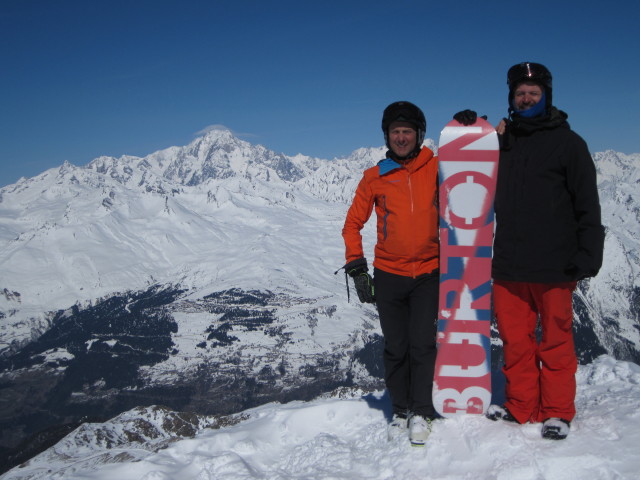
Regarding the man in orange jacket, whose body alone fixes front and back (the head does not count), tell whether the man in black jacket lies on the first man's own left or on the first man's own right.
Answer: on the first man's own left

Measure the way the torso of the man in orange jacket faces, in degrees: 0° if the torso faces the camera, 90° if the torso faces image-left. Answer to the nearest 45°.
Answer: approximately 0°

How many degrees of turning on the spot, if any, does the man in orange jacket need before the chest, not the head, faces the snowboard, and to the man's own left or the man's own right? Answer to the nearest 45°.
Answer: approximately 90° to the man's own left
